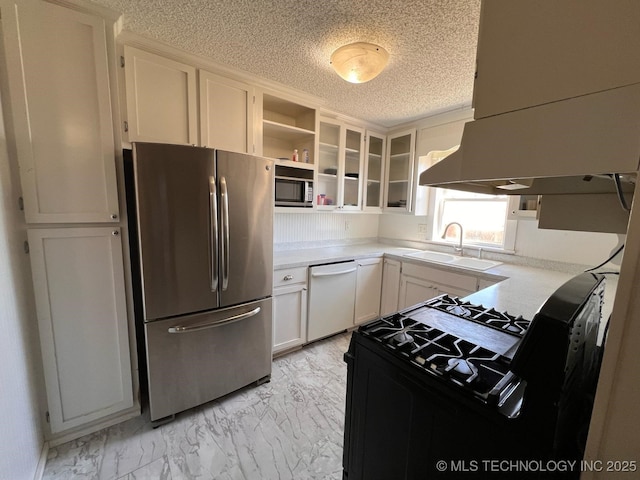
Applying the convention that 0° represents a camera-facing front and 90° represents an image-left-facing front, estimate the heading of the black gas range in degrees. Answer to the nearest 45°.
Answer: approximately 135°

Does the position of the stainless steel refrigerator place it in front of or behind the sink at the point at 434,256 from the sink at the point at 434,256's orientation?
in front

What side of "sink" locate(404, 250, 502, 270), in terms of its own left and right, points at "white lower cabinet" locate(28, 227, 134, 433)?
front

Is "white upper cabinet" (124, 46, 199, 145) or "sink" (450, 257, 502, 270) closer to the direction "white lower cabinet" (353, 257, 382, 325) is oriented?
the sink

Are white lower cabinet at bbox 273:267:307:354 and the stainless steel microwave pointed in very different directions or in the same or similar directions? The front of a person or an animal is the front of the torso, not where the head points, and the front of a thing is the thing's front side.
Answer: same or similar directions

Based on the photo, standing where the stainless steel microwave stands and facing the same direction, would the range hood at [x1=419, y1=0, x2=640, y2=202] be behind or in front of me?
in front

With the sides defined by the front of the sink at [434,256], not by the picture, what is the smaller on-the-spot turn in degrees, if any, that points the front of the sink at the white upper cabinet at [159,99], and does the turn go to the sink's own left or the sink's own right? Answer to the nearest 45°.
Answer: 0° — it already faces it

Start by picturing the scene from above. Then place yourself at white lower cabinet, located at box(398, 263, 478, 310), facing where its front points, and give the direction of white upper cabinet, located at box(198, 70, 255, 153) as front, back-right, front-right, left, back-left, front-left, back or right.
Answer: front

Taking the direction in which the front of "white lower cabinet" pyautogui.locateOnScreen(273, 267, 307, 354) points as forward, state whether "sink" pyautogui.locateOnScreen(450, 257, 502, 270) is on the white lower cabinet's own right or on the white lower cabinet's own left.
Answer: on the white lower cabinet's own left

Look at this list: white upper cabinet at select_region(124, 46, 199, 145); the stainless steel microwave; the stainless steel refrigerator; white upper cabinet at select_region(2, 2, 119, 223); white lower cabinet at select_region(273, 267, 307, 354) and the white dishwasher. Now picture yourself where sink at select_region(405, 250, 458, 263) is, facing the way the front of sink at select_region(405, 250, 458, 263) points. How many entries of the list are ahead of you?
6

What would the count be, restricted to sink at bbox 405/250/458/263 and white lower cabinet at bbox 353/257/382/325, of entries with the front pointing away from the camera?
0

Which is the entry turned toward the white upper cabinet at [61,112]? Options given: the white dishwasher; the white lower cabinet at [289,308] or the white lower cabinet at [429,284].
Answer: the white lower cabinet at [429,284]

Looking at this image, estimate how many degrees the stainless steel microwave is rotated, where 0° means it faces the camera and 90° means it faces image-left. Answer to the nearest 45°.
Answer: approximately 315°

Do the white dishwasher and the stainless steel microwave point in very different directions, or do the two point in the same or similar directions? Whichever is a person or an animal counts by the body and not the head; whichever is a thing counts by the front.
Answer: same or similar directions

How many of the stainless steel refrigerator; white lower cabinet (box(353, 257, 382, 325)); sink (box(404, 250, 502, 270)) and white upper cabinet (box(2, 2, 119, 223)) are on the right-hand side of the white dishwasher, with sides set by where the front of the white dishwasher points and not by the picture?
2

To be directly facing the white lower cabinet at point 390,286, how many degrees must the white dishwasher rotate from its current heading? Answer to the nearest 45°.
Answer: approximately 90° to its left

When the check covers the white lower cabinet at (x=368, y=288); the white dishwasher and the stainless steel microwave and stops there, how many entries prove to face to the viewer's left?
0

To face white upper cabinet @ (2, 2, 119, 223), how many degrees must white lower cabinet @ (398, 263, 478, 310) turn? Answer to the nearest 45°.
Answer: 0° — it already faces it
